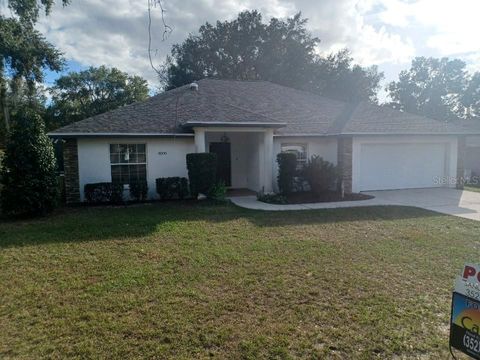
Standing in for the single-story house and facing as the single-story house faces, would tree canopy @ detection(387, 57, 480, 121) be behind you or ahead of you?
behind

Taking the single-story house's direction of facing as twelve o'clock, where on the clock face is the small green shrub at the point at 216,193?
The small green shrub is roughly at 1 o'clock from the single-story house.

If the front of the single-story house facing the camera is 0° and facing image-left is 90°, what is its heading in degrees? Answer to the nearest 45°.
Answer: approximately 0°

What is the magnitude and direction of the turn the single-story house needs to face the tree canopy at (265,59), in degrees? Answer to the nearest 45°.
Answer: approximately 180°

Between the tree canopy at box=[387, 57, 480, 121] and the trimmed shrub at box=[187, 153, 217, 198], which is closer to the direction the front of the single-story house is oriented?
the trimmed shrub

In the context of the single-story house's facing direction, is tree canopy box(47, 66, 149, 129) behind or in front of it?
behind

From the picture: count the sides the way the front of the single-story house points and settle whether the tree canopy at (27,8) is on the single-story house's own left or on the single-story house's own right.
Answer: on the single-story house's own right

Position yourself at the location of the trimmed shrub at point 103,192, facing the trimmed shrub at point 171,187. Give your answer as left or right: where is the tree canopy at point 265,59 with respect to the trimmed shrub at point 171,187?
left

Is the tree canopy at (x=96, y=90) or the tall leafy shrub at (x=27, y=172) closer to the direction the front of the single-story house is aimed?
the tall leafy shrub

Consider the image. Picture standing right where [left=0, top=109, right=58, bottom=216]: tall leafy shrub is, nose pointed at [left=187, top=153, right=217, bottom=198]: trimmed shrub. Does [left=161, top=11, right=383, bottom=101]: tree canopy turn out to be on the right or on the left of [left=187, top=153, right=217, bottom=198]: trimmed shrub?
left

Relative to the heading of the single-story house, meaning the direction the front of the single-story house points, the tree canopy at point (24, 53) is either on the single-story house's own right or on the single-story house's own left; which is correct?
on the single-story house's own right

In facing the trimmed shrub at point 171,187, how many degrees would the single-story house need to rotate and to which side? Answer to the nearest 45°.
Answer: approximately 45° to its right
